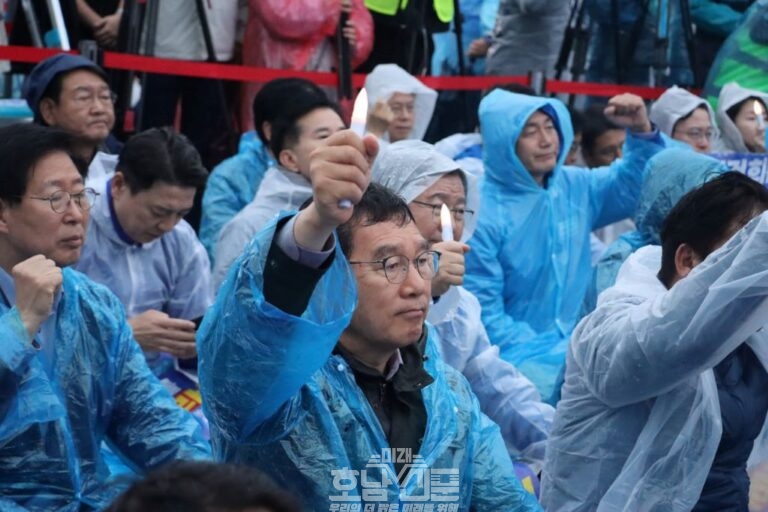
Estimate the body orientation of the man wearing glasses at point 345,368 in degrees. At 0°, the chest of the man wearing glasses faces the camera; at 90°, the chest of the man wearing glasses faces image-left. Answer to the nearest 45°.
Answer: approximately 315°

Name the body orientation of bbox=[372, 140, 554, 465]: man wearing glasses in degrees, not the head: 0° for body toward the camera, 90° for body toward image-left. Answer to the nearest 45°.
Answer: approximately 315°

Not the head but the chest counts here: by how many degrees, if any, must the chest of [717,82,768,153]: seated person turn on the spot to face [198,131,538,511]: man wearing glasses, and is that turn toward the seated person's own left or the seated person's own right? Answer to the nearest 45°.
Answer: approximately 45° to the seated person's own right

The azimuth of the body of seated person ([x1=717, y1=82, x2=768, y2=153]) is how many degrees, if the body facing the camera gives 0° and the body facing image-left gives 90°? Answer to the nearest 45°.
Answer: approximately 315°

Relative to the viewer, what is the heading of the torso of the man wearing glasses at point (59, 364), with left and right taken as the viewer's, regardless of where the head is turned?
facing the viewer and to the right of the viewer

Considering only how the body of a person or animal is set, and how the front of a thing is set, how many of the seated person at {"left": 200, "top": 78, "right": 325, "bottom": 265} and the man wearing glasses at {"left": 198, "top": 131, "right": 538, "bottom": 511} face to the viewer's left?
0

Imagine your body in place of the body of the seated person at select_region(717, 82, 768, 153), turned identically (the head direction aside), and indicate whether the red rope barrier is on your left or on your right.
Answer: on your right

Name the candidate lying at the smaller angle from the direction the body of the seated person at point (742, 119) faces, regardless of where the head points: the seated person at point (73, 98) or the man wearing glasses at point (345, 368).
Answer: the man wearing glasses
